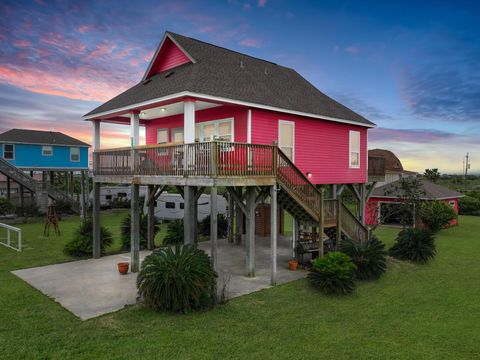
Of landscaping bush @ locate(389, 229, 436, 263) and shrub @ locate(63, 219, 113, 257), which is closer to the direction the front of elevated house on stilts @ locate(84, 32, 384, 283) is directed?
the shrub

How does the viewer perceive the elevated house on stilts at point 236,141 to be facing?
facing the viewer and to the left of the viewer

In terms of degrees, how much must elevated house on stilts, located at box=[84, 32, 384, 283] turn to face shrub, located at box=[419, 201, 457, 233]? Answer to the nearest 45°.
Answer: approximately 180°

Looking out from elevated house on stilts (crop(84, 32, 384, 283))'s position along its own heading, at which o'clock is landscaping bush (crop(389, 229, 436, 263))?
The landscaping bush is roughly at 7 o'clock from the elevated house on stilts.

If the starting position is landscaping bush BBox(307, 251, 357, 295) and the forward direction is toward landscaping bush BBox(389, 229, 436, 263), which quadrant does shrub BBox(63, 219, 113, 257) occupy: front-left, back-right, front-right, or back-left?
back-left

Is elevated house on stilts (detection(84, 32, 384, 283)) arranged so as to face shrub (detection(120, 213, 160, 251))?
no

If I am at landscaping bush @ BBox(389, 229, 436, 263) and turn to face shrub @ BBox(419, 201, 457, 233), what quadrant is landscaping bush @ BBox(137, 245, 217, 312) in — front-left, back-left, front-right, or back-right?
back-left

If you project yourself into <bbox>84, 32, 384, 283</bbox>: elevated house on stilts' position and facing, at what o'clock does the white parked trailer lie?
The white parked trailer is roughly at 4 o'clock from the elevated house on stilts.

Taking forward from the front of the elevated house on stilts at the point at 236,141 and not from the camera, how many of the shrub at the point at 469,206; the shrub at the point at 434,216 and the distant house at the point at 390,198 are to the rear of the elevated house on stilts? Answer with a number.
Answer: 3

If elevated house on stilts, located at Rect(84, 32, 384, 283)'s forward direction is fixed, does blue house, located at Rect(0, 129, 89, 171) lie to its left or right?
on its right

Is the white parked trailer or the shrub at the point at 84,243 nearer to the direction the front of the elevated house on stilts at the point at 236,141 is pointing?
the shrub

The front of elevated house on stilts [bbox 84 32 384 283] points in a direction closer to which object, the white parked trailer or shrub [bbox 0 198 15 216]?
the shrub

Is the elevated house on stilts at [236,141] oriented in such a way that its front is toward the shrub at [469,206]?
no

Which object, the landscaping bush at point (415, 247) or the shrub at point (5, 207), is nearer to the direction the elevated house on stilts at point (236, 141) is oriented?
the shrub

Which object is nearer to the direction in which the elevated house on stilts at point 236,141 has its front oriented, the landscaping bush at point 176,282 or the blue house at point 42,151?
the landscaping bush

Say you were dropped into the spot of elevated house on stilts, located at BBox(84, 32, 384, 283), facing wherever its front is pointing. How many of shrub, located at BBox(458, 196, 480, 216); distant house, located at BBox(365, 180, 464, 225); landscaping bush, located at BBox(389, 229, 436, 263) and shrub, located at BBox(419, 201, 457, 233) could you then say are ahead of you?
0

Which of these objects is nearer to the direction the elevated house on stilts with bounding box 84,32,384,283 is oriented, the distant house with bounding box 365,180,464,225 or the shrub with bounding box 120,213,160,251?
the shrub
